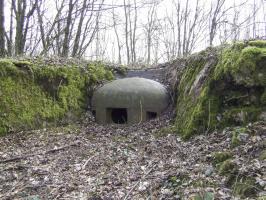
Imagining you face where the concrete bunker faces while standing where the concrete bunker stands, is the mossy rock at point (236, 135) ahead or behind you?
ahead

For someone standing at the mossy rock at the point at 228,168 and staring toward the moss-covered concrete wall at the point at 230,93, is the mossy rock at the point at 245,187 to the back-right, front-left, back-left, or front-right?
back-right

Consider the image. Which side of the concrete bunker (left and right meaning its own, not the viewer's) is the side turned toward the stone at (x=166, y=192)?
front

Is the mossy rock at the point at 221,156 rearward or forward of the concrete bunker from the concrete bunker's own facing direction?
forward

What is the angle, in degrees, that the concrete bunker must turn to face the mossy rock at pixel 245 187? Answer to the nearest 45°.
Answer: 0° — it already faces it

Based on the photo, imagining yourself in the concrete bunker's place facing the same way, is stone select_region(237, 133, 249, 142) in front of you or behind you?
in front

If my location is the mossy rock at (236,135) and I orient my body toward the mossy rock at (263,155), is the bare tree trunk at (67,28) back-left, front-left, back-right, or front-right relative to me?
back-right

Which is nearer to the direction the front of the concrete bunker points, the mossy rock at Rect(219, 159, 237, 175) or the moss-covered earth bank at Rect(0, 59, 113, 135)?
the mossy rock

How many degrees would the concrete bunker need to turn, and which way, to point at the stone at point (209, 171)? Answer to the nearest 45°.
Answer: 0° — it already faces it

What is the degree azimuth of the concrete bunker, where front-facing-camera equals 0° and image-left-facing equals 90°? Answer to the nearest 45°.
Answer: approximately 0°

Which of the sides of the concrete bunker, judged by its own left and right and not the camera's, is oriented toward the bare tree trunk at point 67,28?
back
